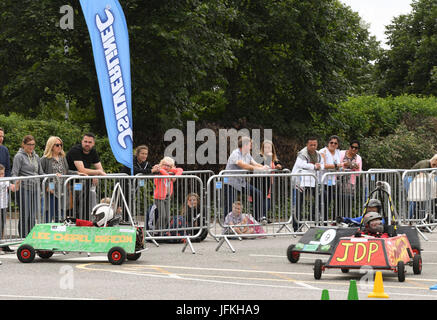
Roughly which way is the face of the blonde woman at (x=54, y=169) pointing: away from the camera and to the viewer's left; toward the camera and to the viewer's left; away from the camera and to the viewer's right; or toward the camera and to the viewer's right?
toward the camera and to the viewer's right

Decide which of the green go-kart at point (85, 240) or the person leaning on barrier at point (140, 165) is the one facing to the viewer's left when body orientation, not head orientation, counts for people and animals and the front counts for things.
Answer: the green go-kart

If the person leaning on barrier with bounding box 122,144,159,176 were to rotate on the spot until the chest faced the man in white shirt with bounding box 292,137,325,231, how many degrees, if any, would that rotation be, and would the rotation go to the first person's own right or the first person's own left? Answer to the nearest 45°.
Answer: approximately 45° to the first person's own left

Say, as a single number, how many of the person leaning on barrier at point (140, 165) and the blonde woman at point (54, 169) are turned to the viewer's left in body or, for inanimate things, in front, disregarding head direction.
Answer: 0

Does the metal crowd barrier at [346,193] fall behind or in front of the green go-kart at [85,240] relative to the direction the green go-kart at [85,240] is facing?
behind

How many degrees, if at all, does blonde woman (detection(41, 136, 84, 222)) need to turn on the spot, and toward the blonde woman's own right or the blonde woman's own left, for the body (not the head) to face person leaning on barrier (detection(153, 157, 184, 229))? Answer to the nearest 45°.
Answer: approximately 45° to the blonde woman's own left

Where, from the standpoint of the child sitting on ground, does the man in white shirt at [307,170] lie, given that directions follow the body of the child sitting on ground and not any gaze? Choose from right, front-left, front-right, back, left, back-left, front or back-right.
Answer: left

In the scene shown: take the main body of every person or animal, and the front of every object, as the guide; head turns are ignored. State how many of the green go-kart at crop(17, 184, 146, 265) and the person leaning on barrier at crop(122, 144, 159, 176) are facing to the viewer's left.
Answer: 1

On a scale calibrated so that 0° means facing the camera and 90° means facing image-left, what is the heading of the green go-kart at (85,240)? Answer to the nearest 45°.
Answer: approximately 90°

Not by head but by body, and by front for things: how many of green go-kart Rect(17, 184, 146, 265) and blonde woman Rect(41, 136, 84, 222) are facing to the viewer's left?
1

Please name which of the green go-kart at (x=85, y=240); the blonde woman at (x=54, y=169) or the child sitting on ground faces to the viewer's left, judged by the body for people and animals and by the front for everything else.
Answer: the green go-kart
